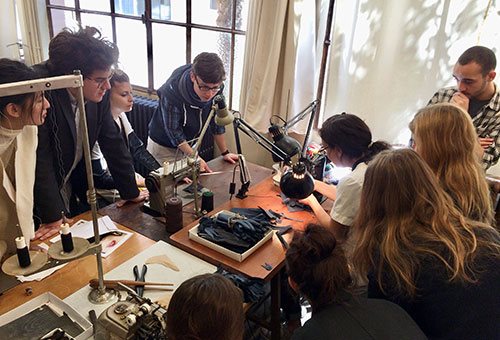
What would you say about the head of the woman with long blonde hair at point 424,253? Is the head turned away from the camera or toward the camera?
away from the camera

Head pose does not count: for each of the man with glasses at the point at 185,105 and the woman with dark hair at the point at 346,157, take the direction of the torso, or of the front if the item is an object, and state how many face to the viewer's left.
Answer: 1

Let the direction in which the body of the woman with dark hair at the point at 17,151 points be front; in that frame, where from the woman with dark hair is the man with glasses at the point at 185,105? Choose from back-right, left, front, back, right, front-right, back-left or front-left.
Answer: front-left

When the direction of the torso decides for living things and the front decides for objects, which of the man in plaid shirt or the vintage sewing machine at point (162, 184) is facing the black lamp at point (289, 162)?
the man in plaid shirt

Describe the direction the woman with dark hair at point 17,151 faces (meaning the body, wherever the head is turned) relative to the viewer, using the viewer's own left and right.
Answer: facing to the right of the viewer

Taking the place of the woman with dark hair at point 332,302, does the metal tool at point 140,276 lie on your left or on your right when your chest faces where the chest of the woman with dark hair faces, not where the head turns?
on your left

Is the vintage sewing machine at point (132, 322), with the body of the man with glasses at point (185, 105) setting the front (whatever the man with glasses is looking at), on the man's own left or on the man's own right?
on the man's own right

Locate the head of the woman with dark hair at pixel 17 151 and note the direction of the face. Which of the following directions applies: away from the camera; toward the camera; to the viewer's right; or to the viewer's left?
to the viewer's right

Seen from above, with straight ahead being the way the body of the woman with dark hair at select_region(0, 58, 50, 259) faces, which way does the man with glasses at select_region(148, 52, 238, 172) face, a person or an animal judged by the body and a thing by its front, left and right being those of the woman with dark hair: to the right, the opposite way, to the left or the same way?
to the right

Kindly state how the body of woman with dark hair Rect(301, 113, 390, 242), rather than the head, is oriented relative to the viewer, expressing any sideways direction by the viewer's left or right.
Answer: facing to the left of the viewer

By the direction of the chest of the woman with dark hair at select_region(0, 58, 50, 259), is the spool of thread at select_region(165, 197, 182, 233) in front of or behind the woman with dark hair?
in front

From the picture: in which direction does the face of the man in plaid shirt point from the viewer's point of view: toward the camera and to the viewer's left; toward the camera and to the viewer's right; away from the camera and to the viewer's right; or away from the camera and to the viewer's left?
toward the camera and to the viewer's left

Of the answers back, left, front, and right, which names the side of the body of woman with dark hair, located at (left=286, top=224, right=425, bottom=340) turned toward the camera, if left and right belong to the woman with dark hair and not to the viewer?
back

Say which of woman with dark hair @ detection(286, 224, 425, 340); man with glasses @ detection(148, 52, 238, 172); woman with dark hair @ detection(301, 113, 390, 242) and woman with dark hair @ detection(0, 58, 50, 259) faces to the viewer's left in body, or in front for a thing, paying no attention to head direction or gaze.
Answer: woman with dark hair @ detection(301, 113, 390, 242)

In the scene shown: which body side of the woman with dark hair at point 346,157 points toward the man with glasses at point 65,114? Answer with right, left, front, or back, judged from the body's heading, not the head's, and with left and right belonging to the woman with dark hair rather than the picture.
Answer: front

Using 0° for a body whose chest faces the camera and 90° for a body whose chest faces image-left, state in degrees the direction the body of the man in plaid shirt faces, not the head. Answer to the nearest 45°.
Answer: approximately 45°
